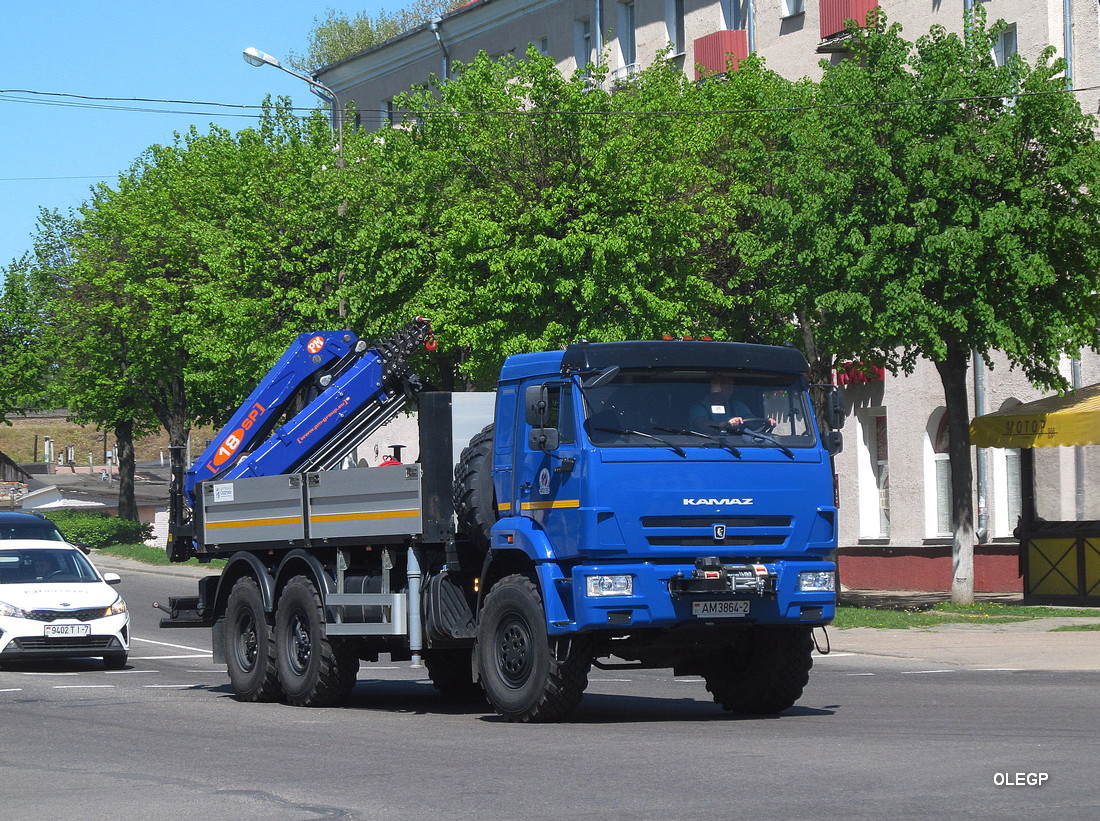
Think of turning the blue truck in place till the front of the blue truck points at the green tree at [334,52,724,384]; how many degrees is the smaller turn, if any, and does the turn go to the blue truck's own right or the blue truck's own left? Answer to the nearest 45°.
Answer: approximately 135° to the blue truck's own left

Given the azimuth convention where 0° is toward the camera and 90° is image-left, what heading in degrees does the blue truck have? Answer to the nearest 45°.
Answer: approximately 315°

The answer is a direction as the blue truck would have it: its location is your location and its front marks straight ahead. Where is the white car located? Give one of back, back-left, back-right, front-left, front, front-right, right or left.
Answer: back

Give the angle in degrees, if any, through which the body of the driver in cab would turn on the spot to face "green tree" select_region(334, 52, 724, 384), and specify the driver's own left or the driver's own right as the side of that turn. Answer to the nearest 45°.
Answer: approximately 135° to the driver's own left

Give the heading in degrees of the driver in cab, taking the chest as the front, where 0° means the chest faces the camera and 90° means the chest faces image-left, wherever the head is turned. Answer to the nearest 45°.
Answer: approximately 315°

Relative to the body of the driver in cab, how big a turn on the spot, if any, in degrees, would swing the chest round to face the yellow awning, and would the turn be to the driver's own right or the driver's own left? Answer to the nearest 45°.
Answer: approximately 135° to the driver's own left

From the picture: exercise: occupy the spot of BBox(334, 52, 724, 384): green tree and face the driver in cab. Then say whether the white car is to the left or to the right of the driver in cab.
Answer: right

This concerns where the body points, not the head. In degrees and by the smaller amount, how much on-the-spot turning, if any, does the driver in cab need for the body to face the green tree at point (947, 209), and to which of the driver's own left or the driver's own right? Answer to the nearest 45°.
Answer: approximately 135° to the driver's own left

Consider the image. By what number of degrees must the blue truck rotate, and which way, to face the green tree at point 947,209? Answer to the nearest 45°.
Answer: approximately 90° to its left
